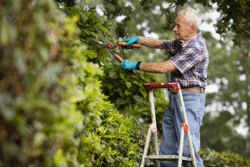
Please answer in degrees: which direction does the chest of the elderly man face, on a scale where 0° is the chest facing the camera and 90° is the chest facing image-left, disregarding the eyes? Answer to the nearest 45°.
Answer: approximately 90°

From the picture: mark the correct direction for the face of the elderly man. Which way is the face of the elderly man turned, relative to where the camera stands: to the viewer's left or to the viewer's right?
to the viewer's left
